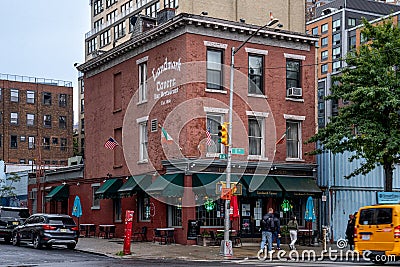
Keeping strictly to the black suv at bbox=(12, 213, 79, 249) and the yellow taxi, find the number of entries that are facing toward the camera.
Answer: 0

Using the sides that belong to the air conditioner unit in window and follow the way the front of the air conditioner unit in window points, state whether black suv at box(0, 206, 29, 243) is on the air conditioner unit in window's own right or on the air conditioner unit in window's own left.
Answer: on the air conditioner unit in window's own right

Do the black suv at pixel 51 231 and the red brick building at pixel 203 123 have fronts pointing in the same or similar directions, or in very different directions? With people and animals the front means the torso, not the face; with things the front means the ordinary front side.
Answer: very different directions

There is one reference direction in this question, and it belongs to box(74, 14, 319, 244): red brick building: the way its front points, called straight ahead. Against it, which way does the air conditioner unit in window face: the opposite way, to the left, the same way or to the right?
the same way

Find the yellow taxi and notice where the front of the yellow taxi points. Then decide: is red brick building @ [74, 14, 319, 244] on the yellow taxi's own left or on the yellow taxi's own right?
on the yellow taxi's own left

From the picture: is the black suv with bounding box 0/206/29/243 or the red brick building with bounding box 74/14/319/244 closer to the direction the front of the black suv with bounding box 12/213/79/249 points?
the black suv

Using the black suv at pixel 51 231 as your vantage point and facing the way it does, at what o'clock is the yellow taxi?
The yellow taxi is roughly at 6 o'clock from the black suv.

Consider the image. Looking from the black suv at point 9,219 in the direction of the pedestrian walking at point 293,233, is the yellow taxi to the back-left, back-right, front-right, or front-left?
front-right

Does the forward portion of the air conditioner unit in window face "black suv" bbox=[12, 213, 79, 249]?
no

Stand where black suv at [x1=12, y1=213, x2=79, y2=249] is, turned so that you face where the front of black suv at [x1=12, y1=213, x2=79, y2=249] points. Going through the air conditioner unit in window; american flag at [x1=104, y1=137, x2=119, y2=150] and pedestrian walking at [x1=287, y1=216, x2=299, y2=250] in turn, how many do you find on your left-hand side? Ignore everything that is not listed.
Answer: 0

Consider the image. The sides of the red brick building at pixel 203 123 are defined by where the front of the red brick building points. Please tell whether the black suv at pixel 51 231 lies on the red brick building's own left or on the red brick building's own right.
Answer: on the red brick building's own right

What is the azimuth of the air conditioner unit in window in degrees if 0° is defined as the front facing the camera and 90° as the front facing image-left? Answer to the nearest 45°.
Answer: approximately 315°

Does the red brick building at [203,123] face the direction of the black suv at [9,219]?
no
